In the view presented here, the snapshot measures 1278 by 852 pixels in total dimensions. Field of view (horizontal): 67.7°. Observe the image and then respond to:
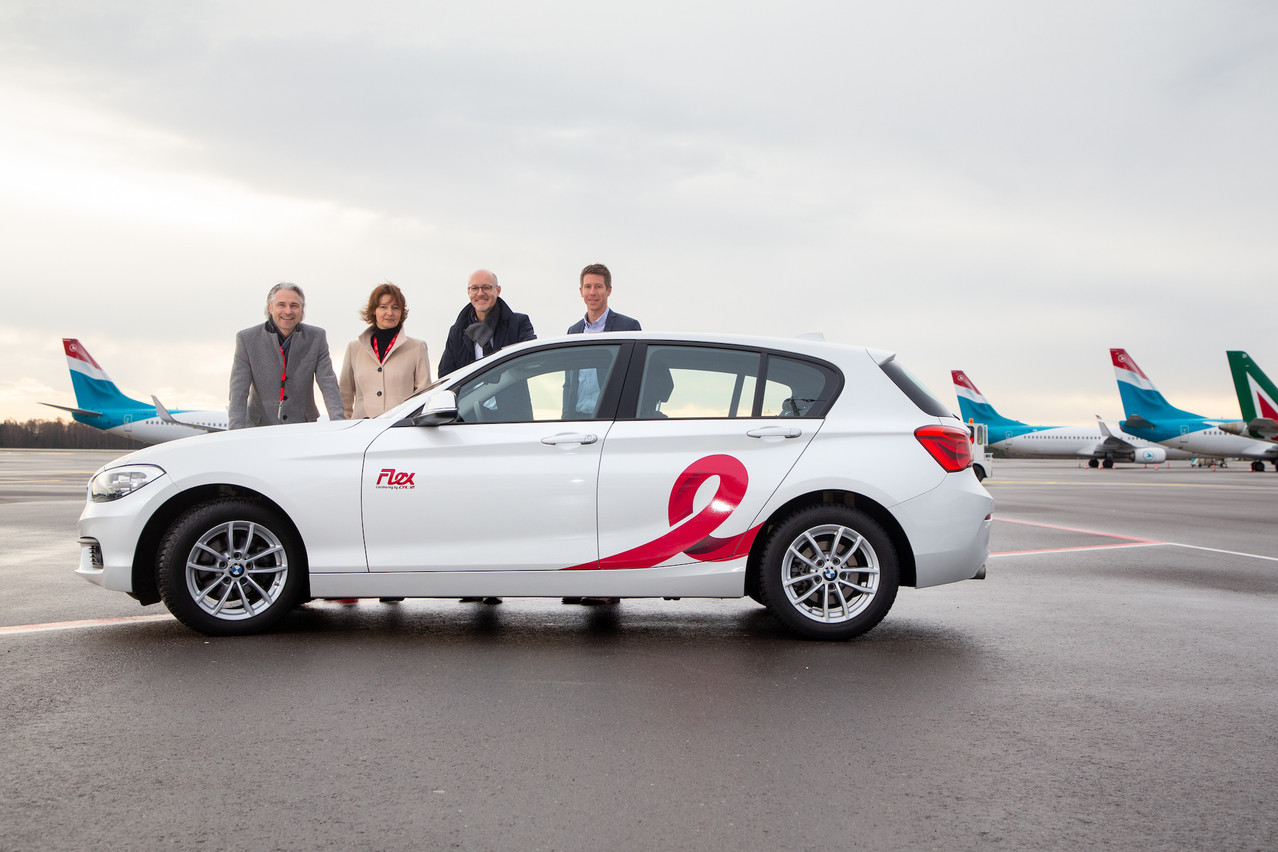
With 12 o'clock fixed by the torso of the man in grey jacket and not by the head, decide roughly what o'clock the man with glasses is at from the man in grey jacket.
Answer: The man with glasses is roughly at 9 o'clock from the man in grey jacket.

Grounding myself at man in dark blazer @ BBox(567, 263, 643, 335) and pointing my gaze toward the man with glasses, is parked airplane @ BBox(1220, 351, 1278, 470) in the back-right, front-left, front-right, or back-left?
back-right

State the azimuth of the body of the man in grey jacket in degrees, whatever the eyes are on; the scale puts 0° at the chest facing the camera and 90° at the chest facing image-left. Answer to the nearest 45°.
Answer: approximately 0°

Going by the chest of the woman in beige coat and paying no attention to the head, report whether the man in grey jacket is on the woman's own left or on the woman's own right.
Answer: on the woman's own right

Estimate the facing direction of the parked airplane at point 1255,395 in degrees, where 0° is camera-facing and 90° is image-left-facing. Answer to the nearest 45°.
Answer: approximately 270°

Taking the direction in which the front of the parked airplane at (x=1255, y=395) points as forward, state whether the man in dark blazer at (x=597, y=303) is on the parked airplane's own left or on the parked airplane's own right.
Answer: on the parked airplane's own right

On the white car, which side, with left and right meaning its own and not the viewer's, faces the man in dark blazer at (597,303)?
right

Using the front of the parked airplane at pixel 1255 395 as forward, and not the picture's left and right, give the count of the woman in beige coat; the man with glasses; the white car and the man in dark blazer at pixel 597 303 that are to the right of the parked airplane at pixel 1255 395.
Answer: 4

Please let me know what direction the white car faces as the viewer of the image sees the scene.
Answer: facing to the left of the viewer

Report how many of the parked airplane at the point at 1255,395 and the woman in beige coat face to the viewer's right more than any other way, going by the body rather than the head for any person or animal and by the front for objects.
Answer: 1

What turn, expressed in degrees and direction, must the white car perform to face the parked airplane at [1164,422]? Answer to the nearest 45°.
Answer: approximately 135° to its right

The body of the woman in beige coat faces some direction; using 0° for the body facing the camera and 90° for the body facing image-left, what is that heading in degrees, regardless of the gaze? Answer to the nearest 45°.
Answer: approximately 0°
